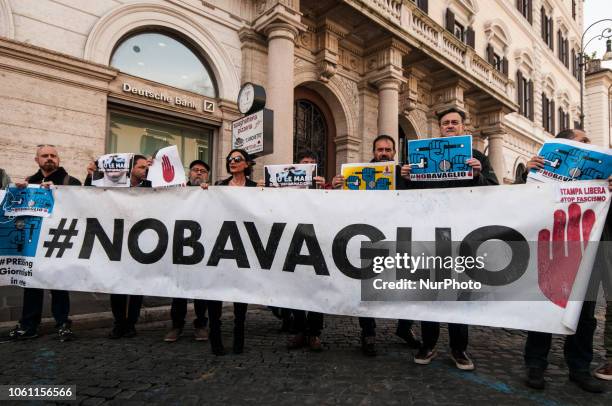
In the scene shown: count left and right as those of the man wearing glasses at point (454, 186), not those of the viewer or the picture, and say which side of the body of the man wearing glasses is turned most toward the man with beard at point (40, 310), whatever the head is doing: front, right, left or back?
right

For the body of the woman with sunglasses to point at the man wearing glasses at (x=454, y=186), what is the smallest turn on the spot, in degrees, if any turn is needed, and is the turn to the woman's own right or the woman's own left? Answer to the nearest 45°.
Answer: approximately 90° to the woman's own left

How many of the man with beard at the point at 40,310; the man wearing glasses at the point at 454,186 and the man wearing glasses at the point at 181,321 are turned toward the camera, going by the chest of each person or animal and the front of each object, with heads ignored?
3

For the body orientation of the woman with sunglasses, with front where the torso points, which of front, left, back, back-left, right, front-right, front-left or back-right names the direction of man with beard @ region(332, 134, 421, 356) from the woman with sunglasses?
left

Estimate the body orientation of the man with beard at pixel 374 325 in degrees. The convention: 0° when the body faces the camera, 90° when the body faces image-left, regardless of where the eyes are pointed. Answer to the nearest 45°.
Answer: approximately 0°

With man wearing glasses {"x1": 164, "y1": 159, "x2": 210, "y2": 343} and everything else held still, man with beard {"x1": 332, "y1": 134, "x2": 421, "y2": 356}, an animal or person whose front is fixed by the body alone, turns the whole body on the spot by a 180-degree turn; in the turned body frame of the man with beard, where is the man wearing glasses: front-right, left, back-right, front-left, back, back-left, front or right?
left

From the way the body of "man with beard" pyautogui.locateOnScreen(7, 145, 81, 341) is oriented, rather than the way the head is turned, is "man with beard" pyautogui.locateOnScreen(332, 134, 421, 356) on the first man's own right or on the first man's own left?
on the first man's own left
